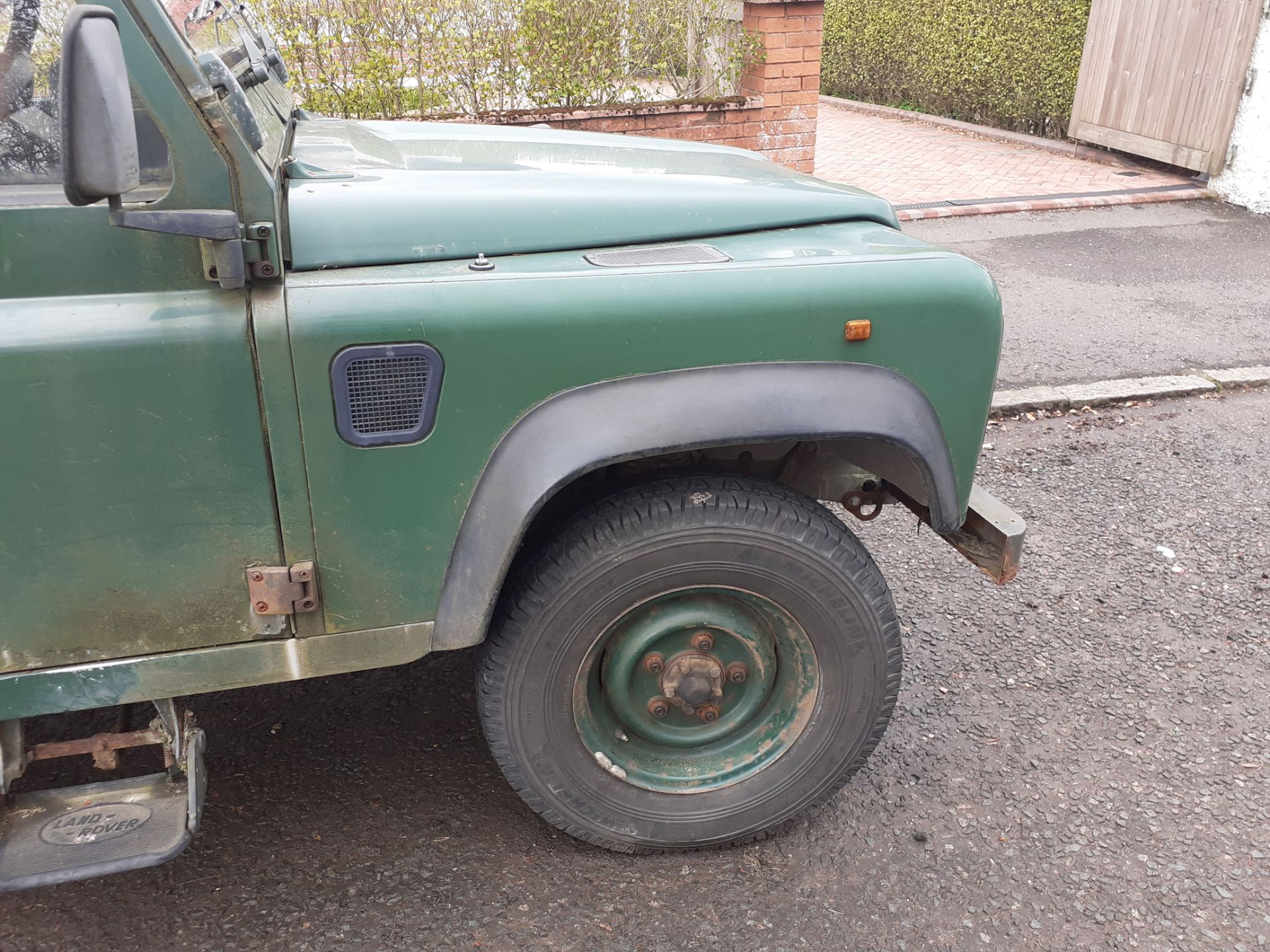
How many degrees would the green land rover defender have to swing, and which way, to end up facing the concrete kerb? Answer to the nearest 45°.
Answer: approximately 45° to its left

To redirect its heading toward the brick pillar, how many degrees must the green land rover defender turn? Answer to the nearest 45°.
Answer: approximately 90° to its left

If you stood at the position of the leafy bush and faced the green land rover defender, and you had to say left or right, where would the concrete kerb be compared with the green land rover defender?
left

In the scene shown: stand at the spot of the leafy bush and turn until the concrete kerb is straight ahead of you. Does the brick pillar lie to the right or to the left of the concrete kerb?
left

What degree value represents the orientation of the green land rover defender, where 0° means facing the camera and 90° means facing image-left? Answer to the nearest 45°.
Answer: approximately 270°

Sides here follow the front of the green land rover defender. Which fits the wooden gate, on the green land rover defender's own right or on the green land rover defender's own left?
on the green land rover defender's own left

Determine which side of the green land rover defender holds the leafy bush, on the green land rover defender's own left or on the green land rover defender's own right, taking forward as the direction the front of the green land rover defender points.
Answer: on the green land rover defender's own left

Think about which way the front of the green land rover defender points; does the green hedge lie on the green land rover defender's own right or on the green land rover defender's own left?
on the green land rover defender's own left

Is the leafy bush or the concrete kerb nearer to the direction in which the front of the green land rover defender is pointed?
the concrete kerb
